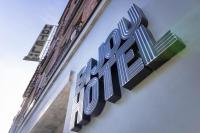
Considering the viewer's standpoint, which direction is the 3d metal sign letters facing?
facing the viewer and to the left of the viewer
